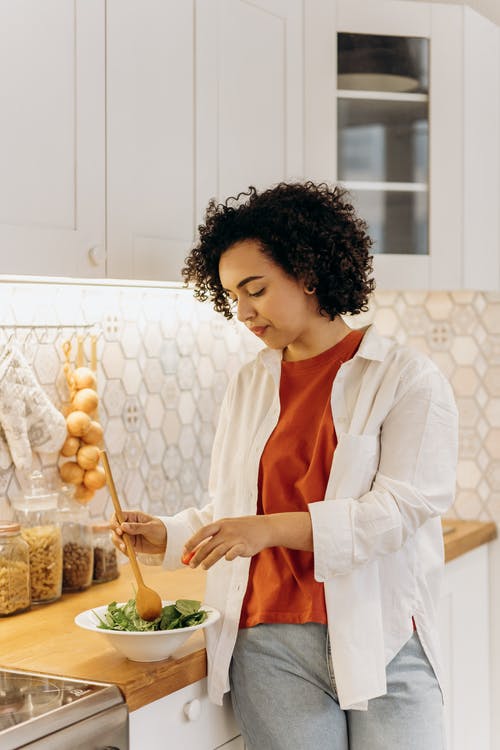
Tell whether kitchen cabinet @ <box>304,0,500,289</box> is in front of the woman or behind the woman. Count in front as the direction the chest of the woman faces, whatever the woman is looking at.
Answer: behind

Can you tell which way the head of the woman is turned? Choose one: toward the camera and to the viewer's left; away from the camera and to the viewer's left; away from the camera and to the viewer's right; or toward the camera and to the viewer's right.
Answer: toward the camera and to the viewer's left

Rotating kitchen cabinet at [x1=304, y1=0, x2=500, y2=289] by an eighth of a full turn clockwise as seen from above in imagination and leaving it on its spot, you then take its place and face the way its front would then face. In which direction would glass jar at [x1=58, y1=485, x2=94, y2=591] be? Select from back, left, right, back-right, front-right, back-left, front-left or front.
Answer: front

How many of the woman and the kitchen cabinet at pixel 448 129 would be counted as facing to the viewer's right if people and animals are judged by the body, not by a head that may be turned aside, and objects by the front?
0

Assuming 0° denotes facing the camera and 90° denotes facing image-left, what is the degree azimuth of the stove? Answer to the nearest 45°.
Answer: approximately 315°

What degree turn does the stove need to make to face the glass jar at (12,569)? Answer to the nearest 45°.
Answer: approximately 135° to its left

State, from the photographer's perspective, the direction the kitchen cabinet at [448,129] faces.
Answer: facing the viewer

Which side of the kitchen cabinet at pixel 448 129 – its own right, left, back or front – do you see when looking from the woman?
front

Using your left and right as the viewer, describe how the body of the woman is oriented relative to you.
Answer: facing the viewer and to the left of the viewer
